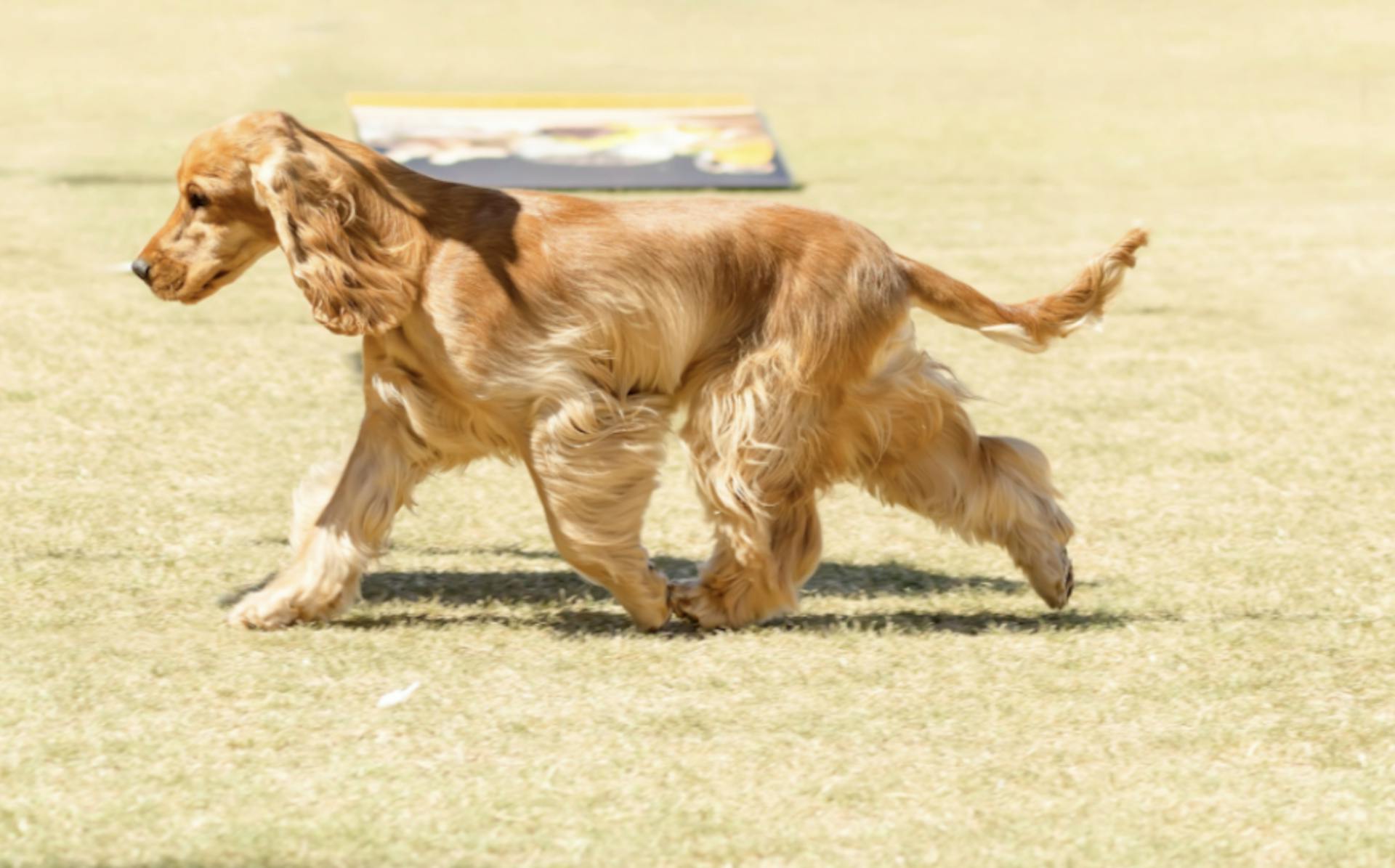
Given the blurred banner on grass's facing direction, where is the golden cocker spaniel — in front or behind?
in front

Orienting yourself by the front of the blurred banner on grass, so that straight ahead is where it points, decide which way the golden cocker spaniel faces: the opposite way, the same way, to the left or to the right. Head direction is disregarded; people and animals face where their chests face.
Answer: to the right

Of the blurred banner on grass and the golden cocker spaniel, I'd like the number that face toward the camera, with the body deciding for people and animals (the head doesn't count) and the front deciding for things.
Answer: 1

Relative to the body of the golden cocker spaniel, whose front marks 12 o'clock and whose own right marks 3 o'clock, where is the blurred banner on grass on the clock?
The blurred banner on grass is roughly at 3 o'clock from the golden cocker spaniel.

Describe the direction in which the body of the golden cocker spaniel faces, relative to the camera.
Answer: to the viewer's left

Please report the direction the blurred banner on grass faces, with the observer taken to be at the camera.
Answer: facing the viewer
